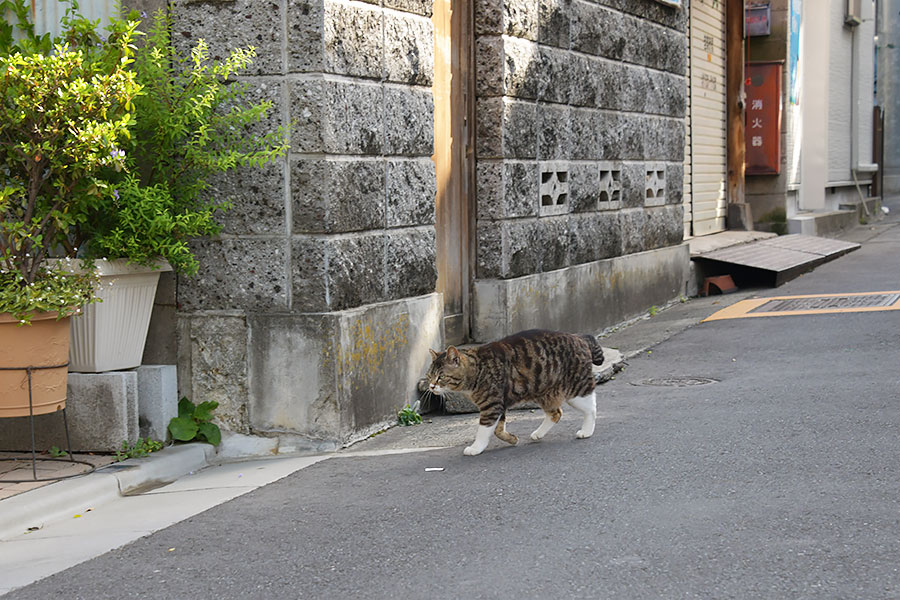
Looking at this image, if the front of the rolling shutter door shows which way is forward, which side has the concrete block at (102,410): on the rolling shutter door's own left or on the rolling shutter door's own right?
on the rolling shutter door's own right

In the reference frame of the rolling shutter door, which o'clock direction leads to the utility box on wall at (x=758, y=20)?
The utility box on wall is roughly at 8 o'clock from the rolling shutter door.

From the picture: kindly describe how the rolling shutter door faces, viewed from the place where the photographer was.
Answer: facing the viewer and to the right of the viewer

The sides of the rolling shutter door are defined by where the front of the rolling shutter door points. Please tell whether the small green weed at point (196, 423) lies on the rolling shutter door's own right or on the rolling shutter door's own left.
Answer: on the rolling shutter door's own right

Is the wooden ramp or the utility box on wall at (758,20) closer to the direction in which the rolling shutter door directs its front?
the wooden ramp

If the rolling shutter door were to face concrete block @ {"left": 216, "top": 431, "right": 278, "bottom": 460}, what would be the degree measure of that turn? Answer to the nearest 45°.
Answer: approximately 45° to its right

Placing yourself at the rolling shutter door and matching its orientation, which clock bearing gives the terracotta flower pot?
The terracotta flower pot is roughly at 2 o'clock from the rolling shutter door.

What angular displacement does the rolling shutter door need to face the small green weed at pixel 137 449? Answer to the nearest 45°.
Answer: approximately 45° to its right

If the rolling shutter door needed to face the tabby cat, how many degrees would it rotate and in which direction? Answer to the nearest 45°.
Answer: approximately 45° to its right

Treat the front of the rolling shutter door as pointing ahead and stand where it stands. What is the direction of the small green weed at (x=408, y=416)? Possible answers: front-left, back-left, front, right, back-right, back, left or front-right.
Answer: front-right

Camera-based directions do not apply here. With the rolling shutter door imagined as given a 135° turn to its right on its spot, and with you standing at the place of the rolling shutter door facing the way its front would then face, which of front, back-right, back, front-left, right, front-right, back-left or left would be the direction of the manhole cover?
left

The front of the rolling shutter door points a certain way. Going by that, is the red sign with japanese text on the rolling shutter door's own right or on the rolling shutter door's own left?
on the rolling shutter door's own left

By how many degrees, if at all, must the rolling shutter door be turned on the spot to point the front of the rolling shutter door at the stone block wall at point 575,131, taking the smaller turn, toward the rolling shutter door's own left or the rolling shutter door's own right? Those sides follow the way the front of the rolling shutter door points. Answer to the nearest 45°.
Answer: approximately 45° to the rolling shutter door's own right

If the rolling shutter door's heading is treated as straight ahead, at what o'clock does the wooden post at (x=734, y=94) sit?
The wooden post is roughly at 8 o'clock from the rolling shutter door.

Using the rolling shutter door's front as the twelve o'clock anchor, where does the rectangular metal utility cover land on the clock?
The rectangular metal utility cover is roughly at 1 o'clock from the rolling shutter door.
